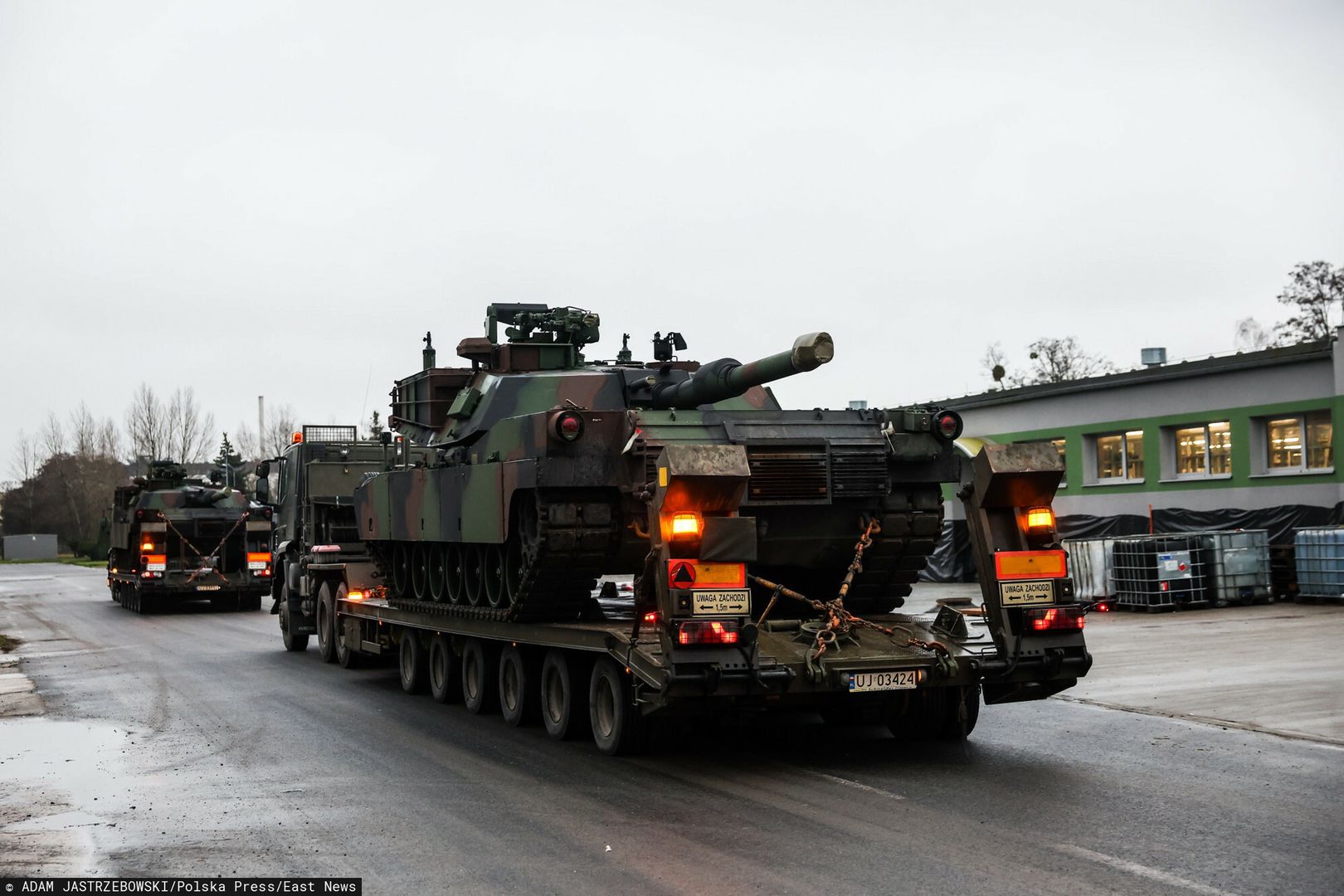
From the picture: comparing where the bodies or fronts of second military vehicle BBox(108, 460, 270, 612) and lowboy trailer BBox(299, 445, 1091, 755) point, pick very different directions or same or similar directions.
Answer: same or similar directions

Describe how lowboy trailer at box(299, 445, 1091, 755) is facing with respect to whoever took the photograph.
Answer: facing away from the viewer and to the left of the viewer

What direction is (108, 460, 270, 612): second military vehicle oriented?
away from the camera

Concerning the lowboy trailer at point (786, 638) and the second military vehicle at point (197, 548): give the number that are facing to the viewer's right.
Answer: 0

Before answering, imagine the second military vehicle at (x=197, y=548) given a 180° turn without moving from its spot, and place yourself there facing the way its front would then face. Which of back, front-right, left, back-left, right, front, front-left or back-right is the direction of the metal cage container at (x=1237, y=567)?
front-left

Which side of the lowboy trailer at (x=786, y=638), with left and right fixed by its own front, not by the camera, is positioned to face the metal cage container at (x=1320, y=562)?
right

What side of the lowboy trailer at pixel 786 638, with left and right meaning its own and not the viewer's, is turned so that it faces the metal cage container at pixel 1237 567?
right

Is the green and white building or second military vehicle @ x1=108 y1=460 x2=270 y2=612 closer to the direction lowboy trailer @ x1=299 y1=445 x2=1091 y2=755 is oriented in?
the second military vehicle

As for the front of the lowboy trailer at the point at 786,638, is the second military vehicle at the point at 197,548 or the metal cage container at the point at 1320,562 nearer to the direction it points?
the second military vehicle

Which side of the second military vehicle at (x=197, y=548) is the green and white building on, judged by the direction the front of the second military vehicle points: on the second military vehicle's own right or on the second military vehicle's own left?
on the second military vehicle's own right

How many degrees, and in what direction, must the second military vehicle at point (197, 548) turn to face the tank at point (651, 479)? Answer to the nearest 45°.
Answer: approximately 180°
